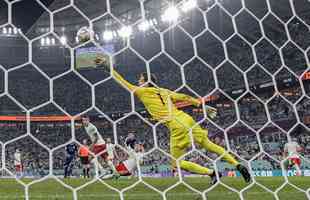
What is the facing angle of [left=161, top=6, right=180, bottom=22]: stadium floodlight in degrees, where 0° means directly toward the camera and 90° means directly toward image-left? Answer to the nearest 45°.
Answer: approximately 0°

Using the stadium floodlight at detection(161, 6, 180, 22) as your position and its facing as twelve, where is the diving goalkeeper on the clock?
The diving goalkeeper is roughly at 12 o'clock from the stadium floodlight.

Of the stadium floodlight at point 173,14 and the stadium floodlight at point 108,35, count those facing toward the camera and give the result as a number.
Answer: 2

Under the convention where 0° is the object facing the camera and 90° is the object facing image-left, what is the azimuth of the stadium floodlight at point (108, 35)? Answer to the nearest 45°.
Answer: approximately 0°
